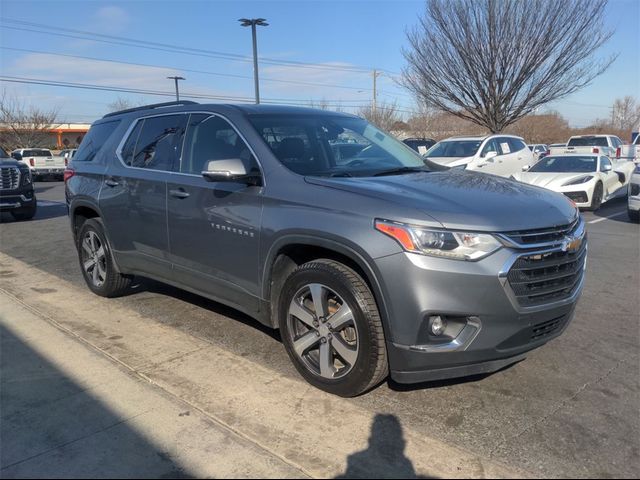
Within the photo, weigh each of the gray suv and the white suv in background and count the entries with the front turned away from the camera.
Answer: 0

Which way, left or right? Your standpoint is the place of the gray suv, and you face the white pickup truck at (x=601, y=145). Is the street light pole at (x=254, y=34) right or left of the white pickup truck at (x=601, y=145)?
left

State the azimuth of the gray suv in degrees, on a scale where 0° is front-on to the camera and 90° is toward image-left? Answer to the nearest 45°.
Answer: approximately 315°

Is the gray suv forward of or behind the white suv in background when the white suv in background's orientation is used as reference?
forward

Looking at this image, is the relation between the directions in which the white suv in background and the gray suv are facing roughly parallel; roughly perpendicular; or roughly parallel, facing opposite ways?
roughly perpendicular

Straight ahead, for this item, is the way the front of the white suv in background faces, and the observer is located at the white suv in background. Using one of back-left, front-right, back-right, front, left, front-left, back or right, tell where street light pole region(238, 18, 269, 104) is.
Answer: right

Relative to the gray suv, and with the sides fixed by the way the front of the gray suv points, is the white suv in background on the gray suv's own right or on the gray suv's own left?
on the gray suv's own left

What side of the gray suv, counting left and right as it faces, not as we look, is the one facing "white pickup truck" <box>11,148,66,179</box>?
back

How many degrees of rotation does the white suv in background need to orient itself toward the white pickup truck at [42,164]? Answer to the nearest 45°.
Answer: approximately 45° to its right

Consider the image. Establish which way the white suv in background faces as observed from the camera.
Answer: facing the viewer and to the left of the viewer

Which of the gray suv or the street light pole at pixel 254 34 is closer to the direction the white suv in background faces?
the gray suv
